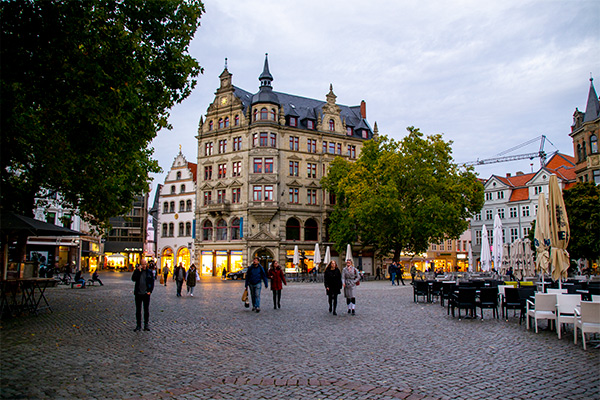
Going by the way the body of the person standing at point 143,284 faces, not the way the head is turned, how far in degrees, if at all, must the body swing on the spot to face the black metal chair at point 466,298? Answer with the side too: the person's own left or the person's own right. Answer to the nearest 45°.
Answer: approximately 90° to the person's own left

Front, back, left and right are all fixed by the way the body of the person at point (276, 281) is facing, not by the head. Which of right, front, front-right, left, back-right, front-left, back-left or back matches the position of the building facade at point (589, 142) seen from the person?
back-left

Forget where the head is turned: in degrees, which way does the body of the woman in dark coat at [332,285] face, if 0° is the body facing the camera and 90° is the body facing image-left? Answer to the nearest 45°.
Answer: approximately 0°

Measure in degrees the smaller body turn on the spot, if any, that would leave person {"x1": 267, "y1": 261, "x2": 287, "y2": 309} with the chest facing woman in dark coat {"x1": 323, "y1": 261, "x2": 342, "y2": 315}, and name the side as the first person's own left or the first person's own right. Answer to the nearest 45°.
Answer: approximately 45° to the first person's own left

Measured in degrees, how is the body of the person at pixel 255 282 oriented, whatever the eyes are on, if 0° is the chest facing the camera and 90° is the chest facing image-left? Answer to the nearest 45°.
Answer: approximately 0°
